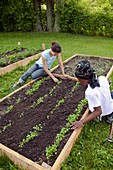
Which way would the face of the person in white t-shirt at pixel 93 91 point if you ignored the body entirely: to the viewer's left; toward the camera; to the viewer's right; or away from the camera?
to the viewer's left

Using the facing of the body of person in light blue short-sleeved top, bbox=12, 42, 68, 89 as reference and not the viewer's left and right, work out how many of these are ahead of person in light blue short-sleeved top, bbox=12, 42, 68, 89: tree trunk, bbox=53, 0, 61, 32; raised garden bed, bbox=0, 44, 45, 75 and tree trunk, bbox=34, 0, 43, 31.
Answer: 0

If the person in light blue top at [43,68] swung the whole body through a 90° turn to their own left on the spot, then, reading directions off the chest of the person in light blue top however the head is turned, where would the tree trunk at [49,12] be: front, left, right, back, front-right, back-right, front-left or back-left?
front-left

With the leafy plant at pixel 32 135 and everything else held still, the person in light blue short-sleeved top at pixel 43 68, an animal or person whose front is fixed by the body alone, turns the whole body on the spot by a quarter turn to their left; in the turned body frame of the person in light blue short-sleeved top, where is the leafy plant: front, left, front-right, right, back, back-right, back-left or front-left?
back-right

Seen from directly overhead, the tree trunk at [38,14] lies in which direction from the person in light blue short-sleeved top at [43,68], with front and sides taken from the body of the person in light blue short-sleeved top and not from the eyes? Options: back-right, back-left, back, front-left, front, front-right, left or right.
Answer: back-left

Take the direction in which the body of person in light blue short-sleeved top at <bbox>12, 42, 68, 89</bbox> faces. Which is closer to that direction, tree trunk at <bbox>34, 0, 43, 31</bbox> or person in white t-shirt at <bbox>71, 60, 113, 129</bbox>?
the person in white t-shirt

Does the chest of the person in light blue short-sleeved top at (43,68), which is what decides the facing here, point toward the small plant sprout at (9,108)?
no

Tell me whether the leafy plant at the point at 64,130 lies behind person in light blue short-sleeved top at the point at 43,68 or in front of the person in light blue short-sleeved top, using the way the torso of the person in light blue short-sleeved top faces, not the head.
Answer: in front

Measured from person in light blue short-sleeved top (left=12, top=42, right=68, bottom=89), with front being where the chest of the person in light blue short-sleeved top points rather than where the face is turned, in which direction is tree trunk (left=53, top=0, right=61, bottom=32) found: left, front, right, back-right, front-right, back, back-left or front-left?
back-left
